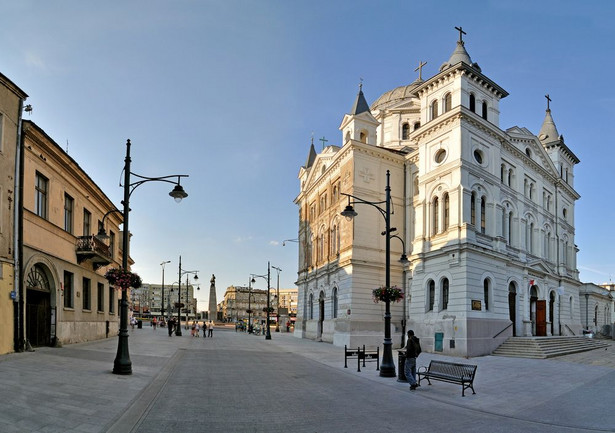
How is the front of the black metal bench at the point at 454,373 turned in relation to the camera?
facing the viewer and to the left of the viewer

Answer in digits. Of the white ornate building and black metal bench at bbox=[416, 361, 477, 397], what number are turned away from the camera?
0

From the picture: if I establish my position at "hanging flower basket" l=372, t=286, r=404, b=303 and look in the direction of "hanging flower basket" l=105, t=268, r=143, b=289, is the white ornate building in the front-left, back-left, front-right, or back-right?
back-right

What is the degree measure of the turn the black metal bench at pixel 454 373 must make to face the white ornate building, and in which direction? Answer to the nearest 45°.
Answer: approximately 135° to its right
